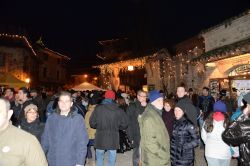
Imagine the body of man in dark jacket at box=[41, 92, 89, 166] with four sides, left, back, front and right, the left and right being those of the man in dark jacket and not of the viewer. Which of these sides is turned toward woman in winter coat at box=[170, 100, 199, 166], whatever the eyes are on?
left

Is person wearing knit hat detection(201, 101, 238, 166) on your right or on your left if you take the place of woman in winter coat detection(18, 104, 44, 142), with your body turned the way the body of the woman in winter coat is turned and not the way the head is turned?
on your left

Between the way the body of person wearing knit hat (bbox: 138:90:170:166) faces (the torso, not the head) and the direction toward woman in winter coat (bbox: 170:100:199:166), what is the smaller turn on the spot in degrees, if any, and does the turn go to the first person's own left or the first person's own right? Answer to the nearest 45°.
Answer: approximately 45° to the first person's own left

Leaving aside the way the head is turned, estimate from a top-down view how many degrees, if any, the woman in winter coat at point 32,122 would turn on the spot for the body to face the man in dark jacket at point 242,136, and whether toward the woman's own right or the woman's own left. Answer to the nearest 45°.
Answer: approximately 45° to the woman's own left

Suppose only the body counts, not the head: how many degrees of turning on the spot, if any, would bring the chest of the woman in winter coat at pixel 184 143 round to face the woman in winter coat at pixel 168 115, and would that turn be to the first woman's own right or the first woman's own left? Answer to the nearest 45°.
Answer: approximately 135° to the first woman's own right

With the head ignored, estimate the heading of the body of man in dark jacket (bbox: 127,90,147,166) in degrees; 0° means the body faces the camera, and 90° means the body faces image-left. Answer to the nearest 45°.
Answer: approximately 315°

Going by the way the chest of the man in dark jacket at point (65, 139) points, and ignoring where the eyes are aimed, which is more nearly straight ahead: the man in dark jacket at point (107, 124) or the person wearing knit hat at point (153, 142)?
the person wearing knit hat

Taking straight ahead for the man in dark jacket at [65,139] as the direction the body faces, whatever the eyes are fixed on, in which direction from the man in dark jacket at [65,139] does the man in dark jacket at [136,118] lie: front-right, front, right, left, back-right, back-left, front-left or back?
back-left

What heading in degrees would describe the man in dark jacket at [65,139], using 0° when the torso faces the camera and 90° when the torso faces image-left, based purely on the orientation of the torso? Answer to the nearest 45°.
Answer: approximately 0°

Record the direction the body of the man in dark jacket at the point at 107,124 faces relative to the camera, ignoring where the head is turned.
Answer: away from the camera
